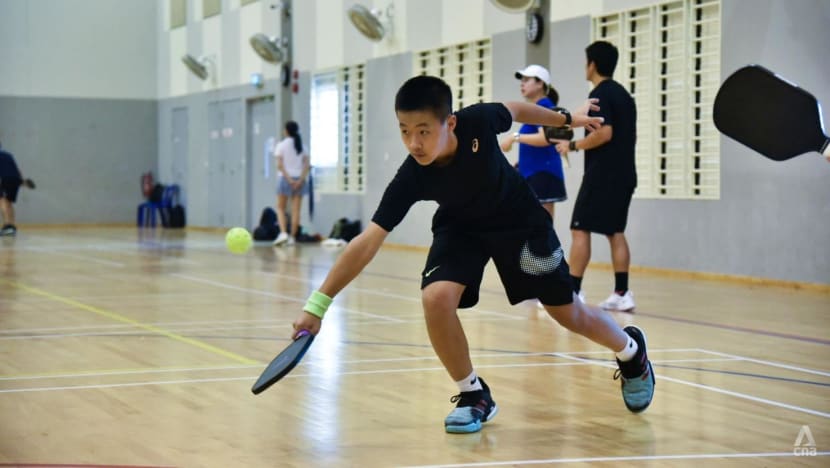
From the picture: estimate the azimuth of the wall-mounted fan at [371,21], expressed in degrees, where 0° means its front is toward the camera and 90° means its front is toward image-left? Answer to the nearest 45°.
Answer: approximately 45°

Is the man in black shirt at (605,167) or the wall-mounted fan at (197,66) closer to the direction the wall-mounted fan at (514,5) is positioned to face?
the man in black shirt

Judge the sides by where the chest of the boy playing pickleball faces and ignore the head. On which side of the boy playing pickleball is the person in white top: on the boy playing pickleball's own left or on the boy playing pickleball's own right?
on the boy playing pickleball's own right

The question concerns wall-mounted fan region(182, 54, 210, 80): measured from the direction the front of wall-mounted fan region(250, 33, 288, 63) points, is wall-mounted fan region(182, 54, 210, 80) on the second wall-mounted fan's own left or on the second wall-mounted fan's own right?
on the second wall-mounted fan's own right

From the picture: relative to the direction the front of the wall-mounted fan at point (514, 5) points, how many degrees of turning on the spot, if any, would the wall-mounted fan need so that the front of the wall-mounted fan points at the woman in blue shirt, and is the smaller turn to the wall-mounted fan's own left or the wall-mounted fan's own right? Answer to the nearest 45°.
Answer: approximately 45° to the wall-mounted fan's own left
